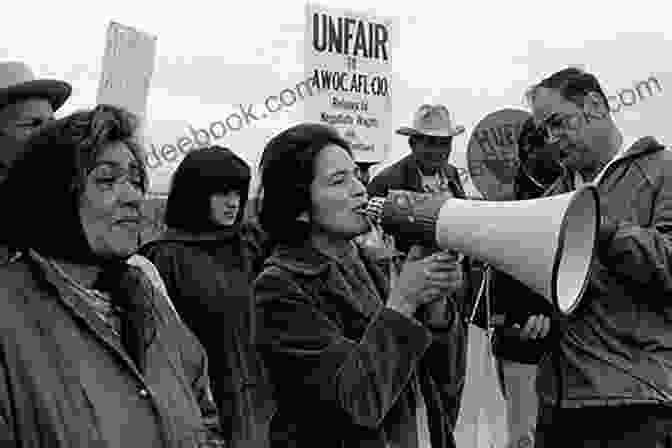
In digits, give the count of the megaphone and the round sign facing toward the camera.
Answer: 1

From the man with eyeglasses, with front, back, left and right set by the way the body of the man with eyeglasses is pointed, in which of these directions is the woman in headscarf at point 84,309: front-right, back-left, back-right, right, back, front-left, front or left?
front

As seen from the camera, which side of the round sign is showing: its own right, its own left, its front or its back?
front

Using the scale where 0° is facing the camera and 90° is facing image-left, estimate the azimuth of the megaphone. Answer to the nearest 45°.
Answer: approximately 270°

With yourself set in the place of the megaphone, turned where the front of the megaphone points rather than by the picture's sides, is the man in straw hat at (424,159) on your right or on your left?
on your left

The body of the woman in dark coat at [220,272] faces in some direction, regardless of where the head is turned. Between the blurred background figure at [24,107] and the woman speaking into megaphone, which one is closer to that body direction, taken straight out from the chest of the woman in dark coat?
the woman speaking into megaphone

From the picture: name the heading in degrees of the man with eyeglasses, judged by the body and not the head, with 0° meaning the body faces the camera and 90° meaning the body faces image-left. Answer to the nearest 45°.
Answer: approximately 45°

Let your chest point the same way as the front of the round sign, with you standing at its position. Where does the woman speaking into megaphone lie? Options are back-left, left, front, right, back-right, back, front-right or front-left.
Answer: front

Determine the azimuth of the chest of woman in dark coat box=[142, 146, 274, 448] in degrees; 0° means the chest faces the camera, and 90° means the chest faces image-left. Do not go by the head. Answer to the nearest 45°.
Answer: approximately 315°

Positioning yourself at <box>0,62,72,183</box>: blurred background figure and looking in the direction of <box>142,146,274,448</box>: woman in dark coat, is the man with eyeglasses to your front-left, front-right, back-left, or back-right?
front-right

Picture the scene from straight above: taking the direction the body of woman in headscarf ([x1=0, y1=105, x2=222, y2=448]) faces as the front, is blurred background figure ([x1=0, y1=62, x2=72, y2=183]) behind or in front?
behind
